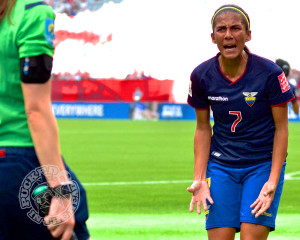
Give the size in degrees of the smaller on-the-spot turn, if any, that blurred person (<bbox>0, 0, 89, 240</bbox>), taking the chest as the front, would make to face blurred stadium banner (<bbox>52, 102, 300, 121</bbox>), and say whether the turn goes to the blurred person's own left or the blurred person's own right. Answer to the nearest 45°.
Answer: approximately 45° to the blurred person's own left

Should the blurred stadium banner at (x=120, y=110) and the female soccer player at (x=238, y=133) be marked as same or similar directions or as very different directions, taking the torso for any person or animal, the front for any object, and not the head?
same or similar directions

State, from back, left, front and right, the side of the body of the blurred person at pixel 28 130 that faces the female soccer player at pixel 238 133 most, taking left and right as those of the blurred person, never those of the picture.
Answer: front

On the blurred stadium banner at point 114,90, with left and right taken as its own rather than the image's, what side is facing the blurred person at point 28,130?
front

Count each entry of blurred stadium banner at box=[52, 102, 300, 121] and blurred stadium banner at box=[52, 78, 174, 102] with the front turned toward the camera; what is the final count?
2

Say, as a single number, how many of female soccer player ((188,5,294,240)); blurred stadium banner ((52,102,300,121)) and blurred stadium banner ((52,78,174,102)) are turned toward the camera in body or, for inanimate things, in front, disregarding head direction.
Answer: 3

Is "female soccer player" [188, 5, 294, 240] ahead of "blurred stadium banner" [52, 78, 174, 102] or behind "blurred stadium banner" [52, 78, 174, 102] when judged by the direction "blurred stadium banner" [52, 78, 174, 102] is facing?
ahead

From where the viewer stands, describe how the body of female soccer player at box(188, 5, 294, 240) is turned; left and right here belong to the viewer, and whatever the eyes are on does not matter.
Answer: facing the viewer

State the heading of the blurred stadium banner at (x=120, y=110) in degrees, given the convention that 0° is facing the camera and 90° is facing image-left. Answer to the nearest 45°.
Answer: approximately 0°

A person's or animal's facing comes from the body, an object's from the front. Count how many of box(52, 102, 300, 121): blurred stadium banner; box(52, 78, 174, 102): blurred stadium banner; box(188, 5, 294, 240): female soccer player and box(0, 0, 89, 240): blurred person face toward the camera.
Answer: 3

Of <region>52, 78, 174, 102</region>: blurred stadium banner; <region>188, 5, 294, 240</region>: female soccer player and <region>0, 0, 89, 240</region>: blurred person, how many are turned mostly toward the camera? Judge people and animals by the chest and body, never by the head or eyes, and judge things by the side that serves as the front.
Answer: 2

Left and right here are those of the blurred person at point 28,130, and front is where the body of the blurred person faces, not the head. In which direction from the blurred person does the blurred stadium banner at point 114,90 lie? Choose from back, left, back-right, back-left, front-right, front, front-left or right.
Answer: front-left

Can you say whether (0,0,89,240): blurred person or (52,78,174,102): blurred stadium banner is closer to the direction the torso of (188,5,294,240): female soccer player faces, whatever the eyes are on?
the blurred person

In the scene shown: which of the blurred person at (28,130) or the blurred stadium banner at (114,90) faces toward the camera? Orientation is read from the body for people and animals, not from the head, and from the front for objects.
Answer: the blurred stadium banner

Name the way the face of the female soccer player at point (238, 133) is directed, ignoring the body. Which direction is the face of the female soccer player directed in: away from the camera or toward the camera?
toward the camera

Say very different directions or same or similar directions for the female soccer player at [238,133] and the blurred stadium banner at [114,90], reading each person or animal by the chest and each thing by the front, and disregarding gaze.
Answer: same or similar directions

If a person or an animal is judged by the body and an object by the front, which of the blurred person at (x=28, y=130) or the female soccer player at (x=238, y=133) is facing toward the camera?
the female soccer player

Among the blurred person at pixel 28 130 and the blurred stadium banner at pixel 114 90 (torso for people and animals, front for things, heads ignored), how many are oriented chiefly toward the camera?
1
